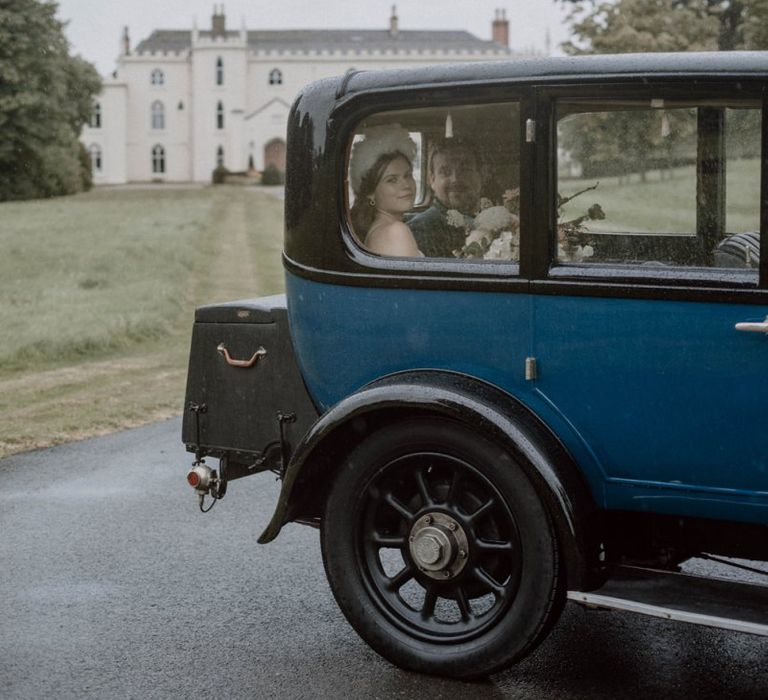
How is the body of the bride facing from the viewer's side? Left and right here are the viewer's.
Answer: facing to the right of the viewer

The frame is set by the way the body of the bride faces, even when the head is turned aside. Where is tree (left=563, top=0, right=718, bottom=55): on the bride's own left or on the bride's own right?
on the bride's own left

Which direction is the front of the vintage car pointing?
to the viewer's right

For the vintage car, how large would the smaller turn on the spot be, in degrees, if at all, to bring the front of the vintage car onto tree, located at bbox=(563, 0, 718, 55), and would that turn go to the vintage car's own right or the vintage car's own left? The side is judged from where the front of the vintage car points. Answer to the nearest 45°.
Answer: approximately 90° to the vintage car's own left

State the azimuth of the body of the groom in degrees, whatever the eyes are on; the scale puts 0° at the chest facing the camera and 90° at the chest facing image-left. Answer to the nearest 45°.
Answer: approximately 315°

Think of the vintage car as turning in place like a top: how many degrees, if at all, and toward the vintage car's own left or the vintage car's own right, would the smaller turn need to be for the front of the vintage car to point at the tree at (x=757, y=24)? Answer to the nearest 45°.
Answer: approximately 90° to the vintage car's own left
